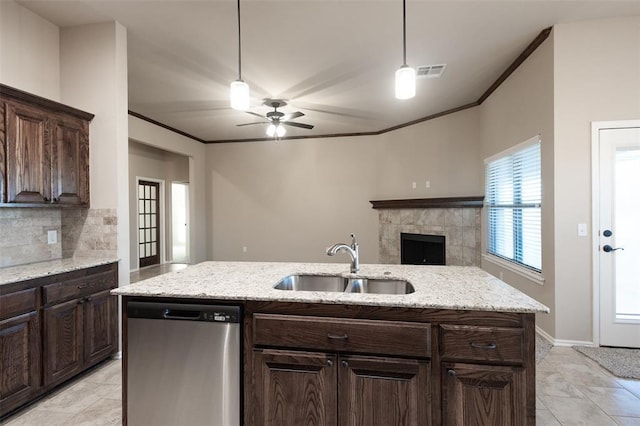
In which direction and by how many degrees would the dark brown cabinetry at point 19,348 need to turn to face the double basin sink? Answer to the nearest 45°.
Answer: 0° — it already faces it

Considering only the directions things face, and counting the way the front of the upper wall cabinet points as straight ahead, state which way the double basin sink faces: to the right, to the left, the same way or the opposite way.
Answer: to the right

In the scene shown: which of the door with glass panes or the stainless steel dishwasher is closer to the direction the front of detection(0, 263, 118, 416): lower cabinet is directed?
the stainless steel dishwasher

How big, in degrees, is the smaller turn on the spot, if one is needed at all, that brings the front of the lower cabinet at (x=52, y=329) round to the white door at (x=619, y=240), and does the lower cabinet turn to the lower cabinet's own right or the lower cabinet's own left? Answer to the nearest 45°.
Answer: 0° — it already faces it

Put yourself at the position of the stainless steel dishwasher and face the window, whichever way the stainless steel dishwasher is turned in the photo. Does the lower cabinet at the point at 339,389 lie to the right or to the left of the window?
right

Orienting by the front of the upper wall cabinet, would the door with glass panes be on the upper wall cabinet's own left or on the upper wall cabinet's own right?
on the upper wall cabinet's own left

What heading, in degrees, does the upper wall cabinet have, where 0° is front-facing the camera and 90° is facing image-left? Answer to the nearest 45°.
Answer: approximately 315°

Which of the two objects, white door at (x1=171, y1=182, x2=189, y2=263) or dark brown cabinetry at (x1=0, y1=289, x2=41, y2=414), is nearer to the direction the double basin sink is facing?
the dark brown cabinetry

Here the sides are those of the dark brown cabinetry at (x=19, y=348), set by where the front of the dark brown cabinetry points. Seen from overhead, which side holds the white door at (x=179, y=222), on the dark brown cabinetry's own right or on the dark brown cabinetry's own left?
on the dark brown cabinetry's own left

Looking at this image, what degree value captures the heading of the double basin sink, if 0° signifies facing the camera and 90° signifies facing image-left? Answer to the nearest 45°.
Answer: approximately 0°

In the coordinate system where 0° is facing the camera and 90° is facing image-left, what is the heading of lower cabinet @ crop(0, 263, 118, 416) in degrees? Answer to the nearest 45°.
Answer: approximately 315°
